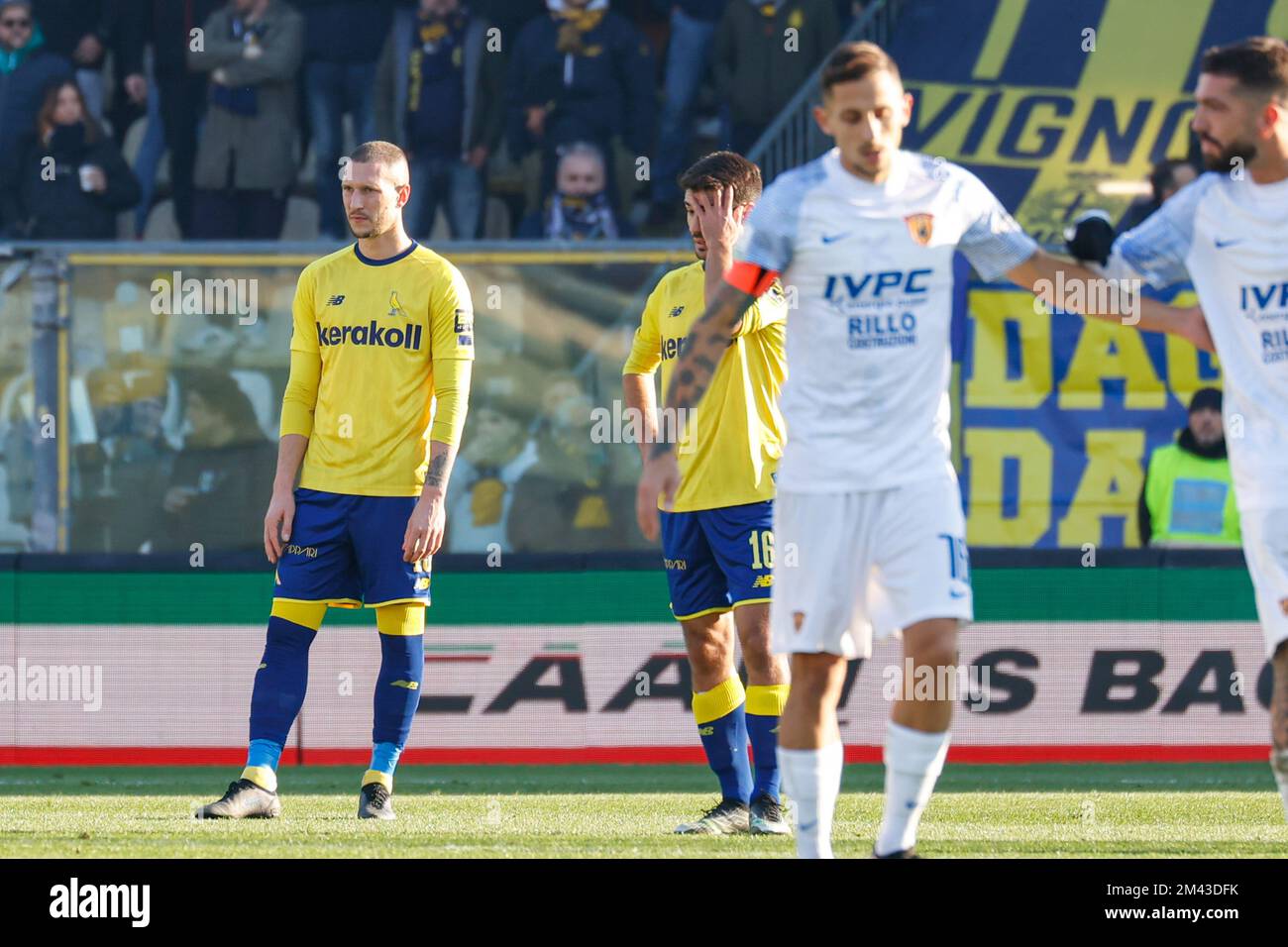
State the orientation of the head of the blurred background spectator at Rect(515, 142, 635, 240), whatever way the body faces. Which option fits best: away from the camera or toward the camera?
toward the camera

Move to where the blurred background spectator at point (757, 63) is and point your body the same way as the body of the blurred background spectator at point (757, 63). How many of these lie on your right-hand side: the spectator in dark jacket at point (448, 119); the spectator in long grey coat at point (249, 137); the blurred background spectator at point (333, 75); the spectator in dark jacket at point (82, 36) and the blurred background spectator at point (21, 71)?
5

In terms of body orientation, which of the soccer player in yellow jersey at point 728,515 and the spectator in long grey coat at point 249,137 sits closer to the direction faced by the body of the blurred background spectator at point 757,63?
the soccer player in yellow jersey

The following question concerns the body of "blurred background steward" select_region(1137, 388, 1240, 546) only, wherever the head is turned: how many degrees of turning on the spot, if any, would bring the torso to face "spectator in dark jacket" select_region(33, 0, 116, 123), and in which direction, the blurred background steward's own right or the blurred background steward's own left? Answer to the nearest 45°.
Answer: approximately 90° to the blurred background steward's own right

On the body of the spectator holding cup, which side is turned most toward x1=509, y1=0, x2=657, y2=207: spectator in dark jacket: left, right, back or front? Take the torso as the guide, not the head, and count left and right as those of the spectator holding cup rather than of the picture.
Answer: left

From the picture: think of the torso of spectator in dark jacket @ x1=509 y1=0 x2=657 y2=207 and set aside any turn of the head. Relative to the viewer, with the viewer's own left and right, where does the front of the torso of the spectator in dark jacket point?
facing the viewer

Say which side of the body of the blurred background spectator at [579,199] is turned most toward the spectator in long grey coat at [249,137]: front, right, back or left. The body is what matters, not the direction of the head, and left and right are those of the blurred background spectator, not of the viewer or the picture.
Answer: right

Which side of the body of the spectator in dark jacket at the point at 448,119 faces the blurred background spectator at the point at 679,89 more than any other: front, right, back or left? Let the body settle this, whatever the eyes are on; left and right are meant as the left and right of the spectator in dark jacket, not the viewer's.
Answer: left

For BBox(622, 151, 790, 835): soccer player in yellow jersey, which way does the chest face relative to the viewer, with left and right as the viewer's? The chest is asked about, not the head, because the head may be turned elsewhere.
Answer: facing the viewer and to the left of the viewer

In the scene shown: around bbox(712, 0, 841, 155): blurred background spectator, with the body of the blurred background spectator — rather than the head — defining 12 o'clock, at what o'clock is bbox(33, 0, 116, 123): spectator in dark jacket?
The spectator in dark jacket is roughly at 3 o'clock from the blurred background spectator.

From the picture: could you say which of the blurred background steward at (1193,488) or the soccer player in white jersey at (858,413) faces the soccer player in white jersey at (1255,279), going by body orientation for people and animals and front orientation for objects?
the blurred background steward

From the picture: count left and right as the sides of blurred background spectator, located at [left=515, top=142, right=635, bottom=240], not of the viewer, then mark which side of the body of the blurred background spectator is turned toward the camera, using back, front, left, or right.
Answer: front

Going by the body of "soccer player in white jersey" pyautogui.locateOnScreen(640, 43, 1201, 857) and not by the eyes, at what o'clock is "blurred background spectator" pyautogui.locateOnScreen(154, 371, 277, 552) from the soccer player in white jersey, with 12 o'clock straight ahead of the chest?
The blurred background spectator is roughly at 5 o'clock from the soccer player in white jersey.

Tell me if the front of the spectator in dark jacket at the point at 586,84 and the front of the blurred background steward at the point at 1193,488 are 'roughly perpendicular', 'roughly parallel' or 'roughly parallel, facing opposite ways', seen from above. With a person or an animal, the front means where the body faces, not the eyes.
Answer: roughly parallel

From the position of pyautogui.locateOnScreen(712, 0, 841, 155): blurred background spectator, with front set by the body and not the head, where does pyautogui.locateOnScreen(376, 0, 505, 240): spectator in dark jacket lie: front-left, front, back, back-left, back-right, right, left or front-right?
right
